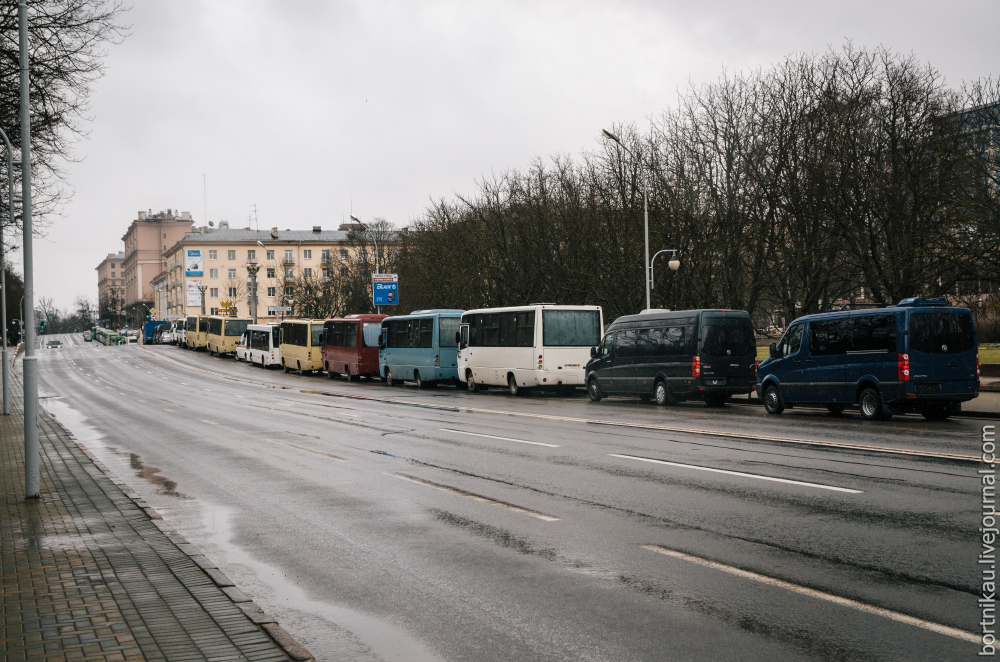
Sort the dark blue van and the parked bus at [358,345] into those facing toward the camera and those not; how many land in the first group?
0

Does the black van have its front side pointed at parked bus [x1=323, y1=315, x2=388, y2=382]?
yes

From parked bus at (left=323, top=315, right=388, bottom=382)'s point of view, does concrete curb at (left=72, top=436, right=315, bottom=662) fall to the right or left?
on its left

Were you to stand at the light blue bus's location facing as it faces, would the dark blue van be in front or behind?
behind

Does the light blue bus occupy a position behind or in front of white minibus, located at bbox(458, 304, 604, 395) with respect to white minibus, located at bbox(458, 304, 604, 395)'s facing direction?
in front

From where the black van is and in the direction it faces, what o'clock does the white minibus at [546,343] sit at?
The white minibus is roughly at 12 o'clock from the black van.

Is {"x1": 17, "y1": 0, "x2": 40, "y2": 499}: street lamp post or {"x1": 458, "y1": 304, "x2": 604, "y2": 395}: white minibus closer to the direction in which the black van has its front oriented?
the white minibus

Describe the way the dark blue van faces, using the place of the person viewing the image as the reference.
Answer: facing away from the viewer and to the left of the viewer

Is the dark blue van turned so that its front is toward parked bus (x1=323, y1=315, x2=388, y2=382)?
yes

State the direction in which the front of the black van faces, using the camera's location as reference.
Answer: facing away from the viewer and to the left of the viewer

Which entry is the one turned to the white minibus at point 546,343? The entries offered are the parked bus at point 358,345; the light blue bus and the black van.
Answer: the black van

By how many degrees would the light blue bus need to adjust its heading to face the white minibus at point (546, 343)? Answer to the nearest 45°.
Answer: approximately 180°

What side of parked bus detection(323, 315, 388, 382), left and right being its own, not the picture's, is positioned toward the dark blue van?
back

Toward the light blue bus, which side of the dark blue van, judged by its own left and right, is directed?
front

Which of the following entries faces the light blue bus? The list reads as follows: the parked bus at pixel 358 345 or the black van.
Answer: the black van
